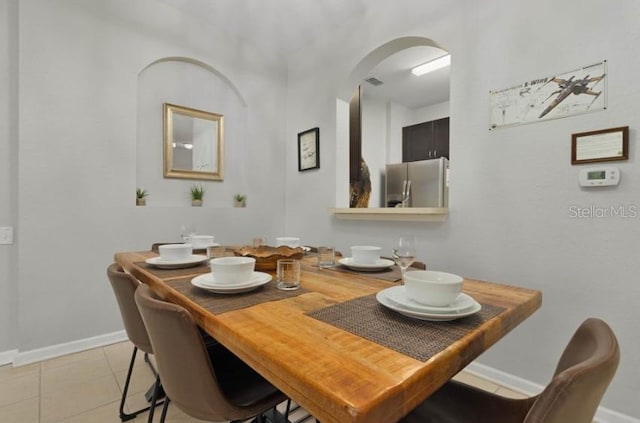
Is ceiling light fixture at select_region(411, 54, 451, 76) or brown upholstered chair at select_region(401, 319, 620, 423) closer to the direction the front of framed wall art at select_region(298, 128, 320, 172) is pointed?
the brown upholstered chair

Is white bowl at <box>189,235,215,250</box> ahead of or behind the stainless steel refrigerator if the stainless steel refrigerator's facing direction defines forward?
ahead

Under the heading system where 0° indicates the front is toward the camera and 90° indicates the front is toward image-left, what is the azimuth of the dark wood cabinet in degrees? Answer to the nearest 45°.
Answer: approximately 45°

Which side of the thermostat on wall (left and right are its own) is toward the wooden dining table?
front

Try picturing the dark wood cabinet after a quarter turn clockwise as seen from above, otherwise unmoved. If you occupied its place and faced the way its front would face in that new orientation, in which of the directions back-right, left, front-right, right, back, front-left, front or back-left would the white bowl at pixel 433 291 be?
back-left

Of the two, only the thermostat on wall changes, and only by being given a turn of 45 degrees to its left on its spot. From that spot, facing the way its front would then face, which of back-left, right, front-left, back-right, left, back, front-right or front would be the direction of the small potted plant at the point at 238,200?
back-right

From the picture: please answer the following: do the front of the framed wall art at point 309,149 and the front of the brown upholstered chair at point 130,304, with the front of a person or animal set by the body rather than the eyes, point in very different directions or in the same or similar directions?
very different directions

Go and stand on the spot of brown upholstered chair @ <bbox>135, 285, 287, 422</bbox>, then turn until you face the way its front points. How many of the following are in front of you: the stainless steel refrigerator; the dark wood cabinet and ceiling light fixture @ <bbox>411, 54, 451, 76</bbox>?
3

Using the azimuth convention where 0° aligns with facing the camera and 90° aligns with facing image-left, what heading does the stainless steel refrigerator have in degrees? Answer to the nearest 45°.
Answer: approximately 45°

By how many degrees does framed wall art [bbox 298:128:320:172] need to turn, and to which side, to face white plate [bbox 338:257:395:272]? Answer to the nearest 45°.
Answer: approximately 45° to its left

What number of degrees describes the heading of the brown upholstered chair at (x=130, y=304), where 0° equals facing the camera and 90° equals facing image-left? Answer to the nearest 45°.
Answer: approximately 225°
